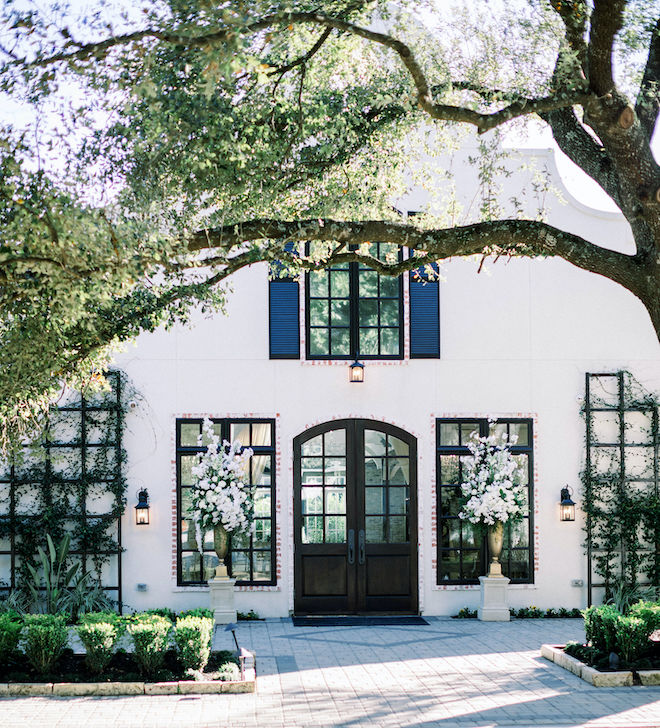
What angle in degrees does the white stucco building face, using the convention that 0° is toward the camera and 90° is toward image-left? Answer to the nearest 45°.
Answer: approximately 0°

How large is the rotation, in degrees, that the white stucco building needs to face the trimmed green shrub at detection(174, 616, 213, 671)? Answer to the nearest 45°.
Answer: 0° — it already faces it

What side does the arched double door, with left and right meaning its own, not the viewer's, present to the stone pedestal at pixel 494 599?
left

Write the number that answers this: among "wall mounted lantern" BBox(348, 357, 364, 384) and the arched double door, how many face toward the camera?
2
